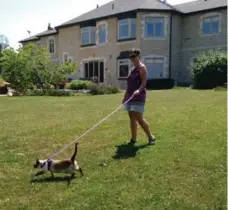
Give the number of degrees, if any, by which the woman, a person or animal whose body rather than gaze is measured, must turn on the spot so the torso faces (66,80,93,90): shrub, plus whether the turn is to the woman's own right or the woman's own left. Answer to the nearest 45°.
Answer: approximately 135° to the woman's own right

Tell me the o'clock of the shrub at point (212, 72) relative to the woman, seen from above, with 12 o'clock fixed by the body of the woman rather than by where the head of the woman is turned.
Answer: The shrub is roughly at 5 o'clock from the woman.

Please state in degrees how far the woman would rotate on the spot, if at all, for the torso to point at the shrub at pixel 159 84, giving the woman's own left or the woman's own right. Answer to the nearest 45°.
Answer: approximately 135° to the woman's own right

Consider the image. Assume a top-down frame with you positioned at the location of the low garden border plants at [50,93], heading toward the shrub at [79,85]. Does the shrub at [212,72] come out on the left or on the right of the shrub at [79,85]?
right

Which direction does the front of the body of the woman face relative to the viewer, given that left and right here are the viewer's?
facing the viewer and to the left of the viewer

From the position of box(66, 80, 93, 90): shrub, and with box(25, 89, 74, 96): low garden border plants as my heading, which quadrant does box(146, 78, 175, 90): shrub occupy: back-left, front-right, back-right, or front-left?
back-left

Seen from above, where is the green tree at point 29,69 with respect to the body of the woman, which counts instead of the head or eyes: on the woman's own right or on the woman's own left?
on the woman's own right

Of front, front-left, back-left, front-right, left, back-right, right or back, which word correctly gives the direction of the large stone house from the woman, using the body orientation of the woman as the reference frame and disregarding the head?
back-right
